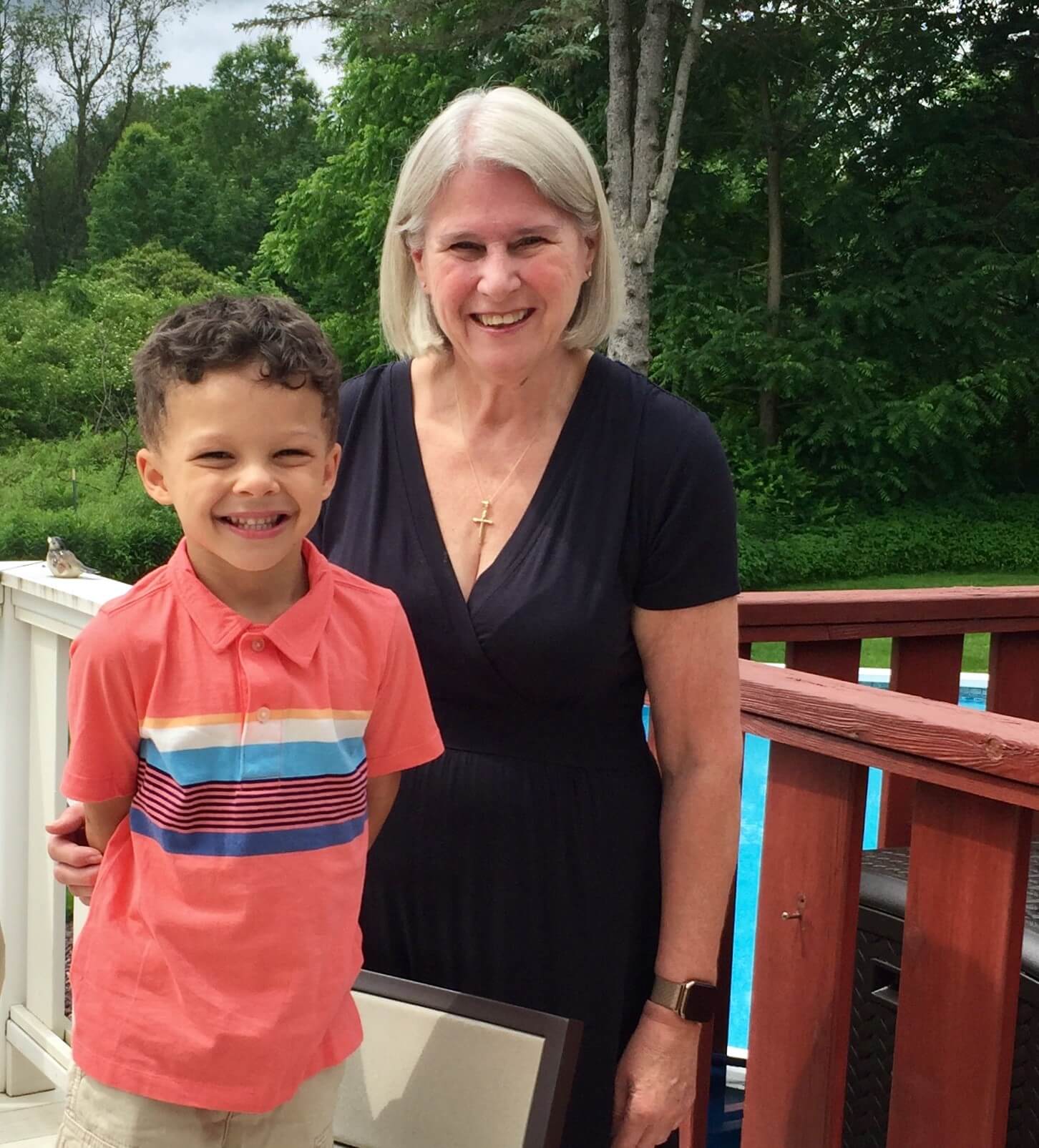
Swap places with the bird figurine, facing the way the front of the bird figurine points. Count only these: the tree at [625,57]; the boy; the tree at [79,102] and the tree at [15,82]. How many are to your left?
1

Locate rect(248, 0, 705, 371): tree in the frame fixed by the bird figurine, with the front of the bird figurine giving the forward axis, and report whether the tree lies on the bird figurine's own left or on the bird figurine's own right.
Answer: on the bird figurine's own right

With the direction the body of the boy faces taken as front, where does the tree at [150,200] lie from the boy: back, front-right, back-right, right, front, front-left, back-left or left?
back

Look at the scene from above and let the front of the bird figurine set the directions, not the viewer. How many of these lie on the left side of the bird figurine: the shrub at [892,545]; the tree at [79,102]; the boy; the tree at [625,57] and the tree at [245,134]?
1

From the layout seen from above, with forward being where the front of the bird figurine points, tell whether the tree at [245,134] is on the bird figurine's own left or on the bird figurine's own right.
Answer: on the bird figurine's own right

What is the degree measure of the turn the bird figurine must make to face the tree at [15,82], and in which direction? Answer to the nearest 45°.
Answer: approximately 90° to its right

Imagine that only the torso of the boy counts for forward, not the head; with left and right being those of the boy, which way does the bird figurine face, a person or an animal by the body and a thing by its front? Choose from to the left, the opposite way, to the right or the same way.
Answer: to the right

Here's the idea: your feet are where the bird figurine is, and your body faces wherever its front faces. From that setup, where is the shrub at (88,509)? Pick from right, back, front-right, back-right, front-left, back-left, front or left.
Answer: right

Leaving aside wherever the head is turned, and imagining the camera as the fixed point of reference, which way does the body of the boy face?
toward the camera

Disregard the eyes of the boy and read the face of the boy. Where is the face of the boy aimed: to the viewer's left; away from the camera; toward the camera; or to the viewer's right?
toward the camera

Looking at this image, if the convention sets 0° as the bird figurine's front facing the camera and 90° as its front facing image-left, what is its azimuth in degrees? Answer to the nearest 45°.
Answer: approximately 90°

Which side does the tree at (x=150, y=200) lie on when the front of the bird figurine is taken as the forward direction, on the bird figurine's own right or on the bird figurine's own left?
on the bird figurine's own right

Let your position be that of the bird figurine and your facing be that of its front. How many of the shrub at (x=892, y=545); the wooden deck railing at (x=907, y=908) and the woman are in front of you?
0

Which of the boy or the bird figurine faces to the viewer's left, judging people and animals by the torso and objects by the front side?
the bird figurine
